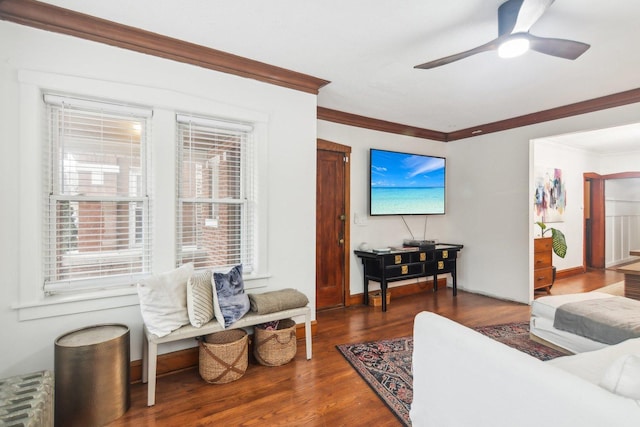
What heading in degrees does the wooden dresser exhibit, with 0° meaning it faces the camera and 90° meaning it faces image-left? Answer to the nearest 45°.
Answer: approximately 315°

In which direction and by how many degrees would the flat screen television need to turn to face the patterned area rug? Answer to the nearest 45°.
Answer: approximately 45° to its right

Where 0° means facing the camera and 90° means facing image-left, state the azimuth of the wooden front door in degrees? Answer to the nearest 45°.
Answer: approximately 315°

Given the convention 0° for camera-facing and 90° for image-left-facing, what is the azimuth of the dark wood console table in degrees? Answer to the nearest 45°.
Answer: approximately 315°

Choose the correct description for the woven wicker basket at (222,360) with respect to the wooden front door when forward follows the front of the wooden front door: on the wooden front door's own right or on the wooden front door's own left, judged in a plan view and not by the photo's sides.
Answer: on the wooden front door's own right

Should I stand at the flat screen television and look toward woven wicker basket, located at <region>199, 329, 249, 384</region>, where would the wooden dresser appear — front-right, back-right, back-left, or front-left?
back-left

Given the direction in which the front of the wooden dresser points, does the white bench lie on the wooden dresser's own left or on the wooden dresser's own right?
on the wooden dresser's own right

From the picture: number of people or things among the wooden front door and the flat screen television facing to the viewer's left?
0

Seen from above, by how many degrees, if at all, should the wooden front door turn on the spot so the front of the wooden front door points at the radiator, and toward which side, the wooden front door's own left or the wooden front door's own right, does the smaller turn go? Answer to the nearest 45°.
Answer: approximately 90° to the wooden front door's own right

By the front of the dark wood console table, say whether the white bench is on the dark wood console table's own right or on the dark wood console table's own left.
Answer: on the dark wood console table's own right
